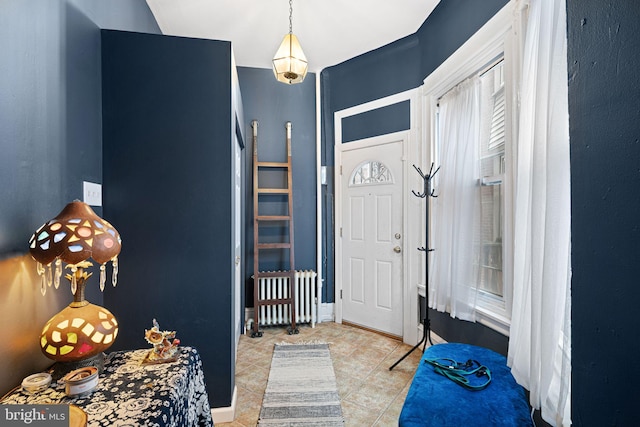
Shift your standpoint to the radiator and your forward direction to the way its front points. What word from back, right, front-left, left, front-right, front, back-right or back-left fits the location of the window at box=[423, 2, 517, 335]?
front-left

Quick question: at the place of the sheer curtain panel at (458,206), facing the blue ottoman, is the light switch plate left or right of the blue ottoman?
right

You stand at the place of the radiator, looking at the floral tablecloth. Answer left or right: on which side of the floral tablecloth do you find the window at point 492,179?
left

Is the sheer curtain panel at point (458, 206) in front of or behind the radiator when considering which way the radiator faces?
in front

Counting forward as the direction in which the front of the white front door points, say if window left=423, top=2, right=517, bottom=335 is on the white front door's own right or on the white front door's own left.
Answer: on the white front door's own left

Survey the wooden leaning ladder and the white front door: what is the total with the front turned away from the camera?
0

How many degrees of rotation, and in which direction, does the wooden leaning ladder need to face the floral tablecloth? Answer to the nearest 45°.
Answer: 0° — it already faces it

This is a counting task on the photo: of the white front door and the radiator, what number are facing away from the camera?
0

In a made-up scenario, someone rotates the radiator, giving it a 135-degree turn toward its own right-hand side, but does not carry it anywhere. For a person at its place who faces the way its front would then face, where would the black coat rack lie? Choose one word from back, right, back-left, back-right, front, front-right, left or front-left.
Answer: back

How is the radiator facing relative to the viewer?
toward the camera

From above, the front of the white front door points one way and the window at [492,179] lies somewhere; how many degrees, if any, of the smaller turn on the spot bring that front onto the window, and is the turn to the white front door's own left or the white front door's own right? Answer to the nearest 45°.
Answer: approximately 90° to the white front door's own left

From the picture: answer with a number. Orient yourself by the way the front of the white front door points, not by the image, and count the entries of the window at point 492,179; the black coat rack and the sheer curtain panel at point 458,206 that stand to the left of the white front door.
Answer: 3

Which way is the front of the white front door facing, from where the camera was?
facing the viewer and to the left of the viewer

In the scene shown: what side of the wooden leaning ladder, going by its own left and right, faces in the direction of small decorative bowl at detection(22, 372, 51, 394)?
front

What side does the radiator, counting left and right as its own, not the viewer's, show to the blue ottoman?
front

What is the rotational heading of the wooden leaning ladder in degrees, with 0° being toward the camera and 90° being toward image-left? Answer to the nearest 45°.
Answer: approximately 0°
